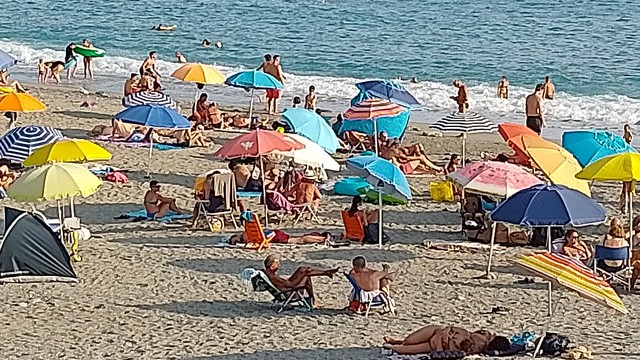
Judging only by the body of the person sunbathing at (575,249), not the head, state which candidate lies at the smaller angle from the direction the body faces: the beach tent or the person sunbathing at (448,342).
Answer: the person sunbathing

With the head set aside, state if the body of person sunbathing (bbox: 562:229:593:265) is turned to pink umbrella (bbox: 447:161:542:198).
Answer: no

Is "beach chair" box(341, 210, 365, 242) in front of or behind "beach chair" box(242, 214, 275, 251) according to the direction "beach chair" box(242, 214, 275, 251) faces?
in front

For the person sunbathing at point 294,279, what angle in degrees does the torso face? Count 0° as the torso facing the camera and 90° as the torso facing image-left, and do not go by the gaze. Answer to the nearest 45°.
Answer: approximately 270°

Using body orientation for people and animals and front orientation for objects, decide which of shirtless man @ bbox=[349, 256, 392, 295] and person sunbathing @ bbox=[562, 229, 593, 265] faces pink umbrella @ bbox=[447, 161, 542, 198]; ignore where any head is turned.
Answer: the shirtless man

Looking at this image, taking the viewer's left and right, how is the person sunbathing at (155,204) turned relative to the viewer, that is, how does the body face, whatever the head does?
facing to the right of the viewer

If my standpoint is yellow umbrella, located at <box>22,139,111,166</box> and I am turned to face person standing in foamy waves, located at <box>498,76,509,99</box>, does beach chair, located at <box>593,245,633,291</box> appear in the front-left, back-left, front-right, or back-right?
front-right

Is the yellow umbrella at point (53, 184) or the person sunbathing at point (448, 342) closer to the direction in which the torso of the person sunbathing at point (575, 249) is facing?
the person sunbathing

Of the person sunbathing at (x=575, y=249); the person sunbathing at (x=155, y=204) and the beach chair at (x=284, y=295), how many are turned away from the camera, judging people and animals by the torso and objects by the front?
0

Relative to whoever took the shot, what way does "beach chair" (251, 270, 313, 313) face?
facing to the right of the viewer
